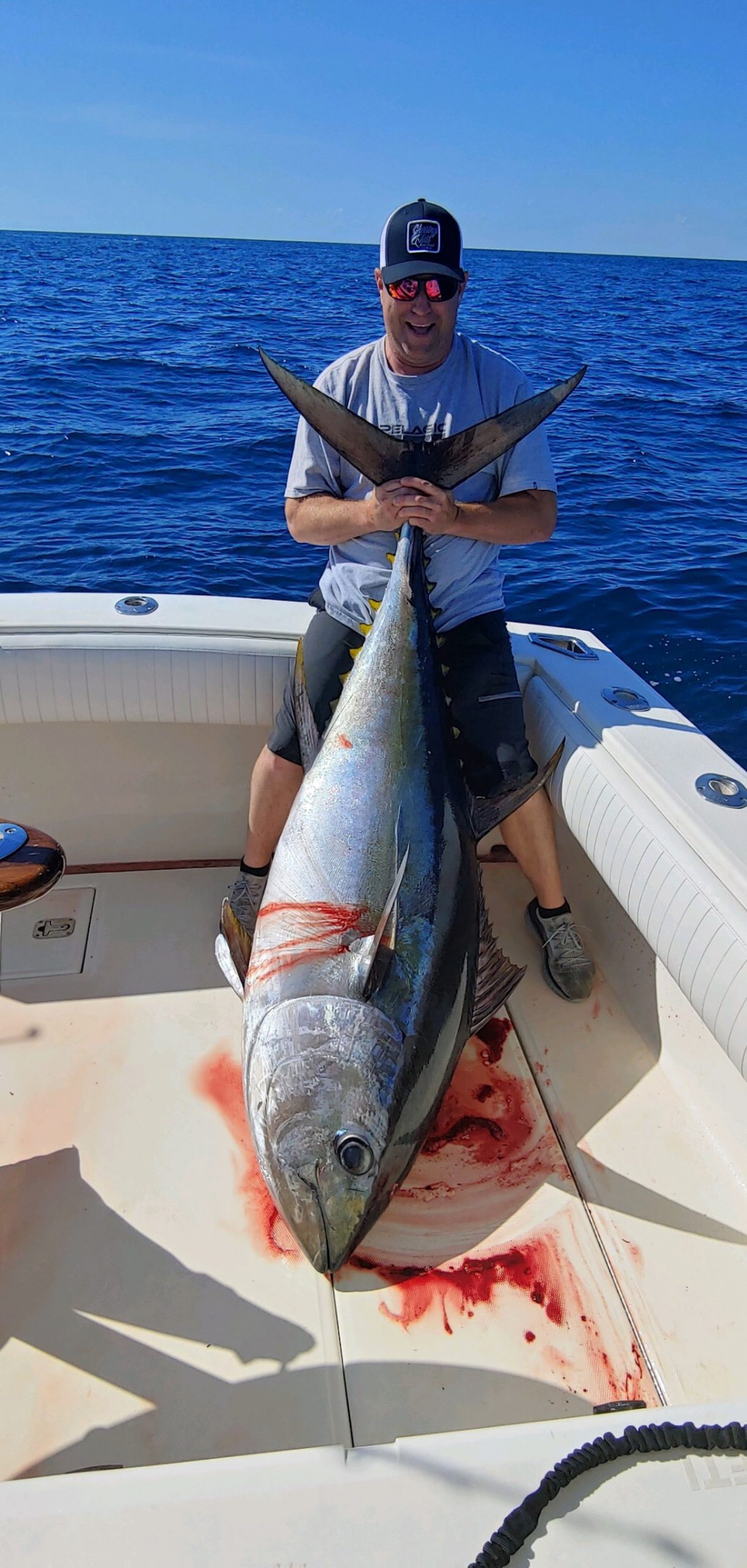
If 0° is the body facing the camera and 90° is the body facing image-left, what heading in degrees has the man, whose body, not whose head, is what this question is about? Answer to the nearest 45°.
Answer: approximately 0°
